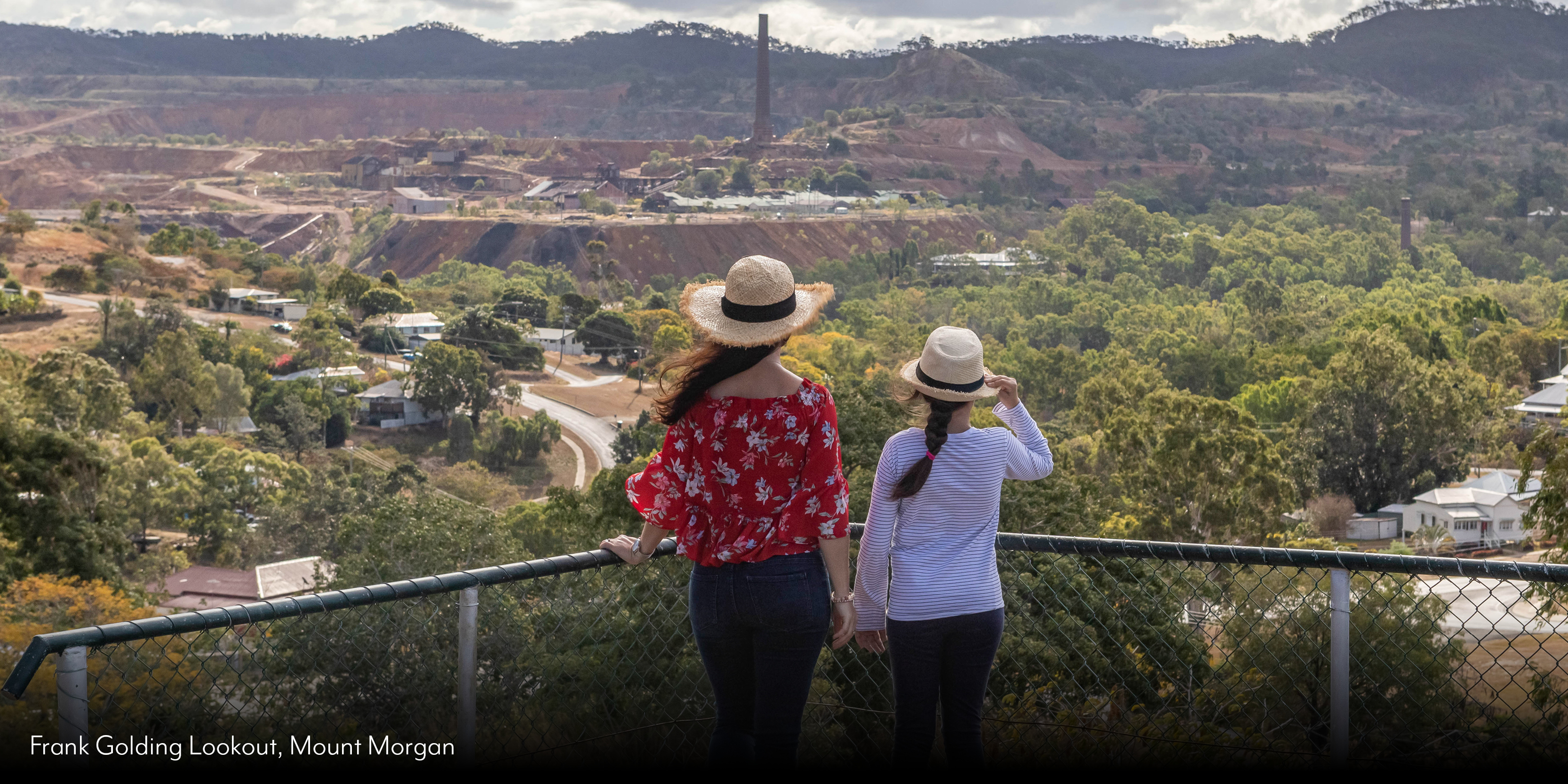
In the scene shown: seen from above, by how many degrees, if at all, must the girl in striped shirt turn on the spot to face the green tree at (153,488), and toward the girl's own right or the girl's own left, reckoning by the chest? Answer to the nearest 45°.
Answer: approximately 45° to the girl's own left

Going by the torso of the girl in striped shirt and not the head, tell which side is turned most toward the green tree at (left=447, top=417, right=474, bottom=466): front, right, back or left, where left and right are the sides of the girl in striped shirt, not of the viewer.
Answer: front

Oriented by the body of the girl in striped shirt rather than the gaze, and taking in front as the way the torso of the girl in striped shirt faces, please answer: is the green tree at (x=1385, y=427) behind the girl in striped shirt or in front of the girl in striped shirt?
in front

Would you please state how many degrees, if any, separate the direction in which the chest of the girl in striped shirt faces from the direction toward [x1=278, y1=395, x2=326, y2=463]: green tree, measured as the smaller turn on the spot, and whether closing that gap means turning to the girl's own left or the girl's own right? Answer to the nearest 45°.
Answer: approximately 45° to the girl's own left

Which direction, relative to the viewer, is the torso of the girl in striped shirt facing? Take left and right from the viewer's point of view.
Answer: facing away from the viewer

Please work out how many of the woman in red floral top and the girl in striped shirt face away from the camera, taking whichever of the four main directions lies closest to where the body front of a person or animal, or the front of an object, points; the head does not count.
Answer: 2

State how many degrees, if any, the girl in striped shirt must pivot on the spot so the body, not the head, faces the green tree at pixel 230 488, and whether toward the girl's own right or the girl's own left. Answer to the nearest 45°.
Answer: approximately 45° to the girl's own left

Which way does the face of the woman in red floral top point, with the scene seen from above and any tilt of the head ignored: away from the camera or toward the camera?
away from the camera

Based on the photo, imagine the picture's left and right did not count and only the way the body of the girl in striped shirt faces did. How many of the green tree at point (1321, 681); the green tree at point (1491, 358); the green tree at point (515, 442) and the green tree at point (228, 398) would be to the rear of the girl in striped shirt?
0

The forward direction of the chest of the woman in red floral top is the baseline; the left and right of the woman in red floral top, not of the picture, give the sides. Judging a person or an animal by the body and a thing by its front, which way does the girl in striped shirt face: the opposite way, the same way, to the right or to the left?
the same way

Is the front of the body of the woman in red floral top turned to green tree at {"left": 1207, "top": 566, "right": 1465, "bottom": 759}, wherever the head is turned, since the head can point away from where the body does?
no

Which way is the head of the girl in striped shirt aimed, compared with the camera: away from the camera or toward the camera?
away from the camera

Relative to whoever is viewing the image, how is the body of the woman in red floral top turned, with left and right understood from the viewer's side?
facing away from the viewer

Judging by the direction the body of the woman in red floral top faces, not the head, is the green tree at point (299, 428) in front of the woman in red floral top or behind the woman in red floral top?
in front

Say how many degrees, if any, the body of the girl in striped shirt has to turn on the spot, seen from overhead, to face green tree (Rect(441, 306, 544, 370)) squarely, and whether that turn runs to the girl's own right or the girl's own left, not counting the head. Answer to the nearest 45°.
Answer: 0° — they already face it
